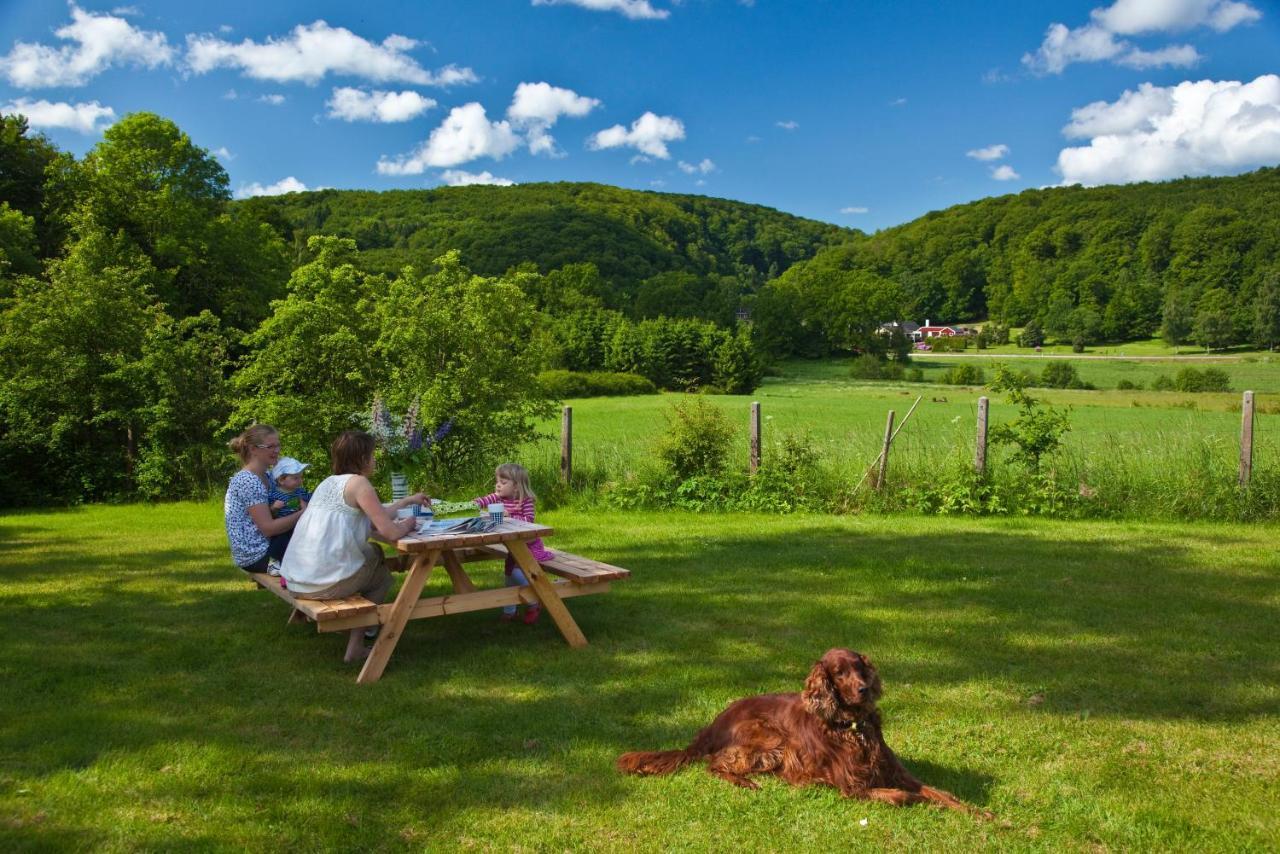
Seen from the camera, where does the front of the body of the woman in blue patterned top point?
to the viewer's right

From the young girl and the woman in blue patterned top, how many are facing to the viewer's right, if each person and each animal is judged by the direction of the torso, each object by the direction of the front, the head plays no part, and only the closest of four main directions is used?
1

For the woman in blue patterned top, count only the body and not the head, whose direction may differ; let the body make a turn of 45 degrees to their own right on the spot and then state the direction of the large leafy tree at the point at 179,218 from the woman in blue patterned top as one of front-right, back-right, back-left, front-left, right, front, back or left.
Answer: back-left

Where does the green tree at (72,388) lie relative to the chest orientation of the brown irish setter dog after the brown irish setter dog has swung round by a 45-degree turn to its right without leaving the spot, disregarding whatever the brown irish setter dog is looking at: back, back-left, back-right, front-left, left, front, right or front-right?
back-right

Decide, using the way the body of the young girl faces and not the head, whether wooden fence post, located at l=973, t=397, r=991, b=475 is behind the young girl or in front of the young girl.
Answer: behind

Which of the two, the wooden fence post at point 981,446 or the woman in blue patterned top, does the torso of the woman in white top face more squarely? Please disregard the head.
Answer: the wooden fence post

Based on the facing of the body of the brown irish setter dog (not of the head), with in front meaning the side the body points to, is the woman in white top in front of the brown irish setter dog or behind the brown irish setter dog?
behind

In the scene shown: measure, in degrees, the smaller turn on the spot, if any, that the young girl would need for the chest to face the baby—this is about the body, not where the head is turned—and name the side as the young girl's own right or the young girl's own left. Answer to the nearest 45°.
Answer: approximately 45° to the young girl's own right

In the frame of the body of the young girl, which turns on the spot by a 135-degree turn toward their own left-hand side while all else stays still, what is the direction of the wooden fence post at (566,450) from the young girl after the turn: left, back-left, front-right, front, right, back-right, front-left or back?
left

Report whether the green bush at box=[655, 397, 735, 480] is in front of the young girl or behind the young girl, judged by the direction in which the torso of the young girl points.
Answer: behind
